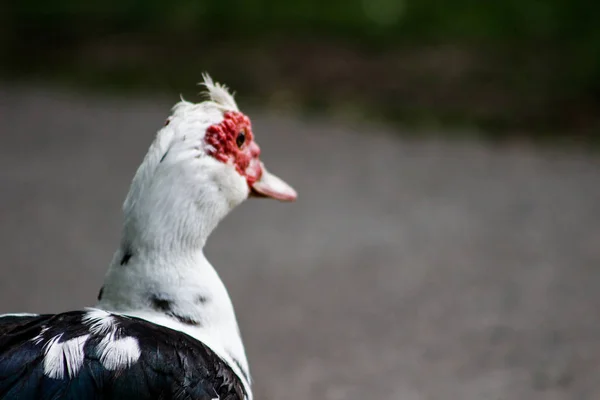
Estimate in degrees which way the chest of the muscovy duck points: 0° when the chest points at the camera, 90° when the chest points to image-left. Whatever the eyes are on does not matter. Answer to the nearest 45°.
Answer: approximately 270°
